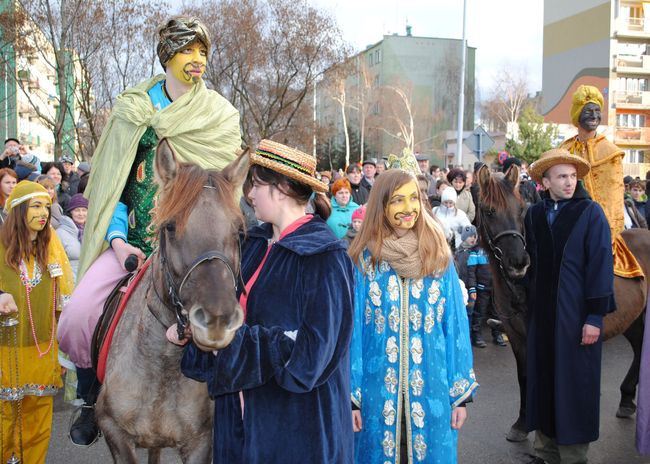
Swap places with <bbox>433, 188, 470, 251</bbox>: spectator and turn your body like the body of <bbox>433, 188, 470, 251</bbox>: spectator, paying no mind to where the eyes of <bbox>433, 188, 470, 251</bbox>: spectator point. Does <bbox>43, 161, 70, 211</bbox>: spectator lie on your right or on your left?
on your right

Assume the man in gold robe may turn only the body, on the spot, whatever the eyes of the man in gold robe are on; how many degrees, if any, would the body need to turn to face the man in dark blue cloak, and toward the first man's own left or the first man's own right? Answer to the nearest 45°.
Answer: approximately 45° to the first man's own left

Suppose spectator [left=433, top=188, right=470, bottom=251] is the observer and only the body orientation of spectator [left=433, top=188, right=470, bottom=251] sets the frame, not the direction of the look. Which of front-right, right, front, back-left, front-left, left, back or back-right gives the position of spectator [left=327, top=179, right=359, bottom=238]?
right

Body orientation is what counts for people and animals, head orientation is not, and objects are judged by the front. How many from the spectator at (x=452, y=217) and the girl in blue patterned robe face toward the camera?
2

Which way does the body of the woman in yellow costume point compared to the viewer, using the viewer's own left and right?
facing the viewer and to the right of the viewer

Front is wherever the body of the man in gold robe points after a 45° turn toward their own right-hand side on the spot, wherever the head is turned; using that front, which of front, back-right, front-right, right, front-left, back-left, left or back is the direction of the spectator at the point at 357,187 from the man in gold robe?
front-right

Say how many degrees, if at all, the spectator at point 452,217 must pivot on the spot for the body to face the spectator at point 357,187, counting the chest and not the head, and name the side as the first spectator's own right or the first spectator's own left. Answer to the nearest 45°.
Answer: approximately 135° to the first spectator's own right

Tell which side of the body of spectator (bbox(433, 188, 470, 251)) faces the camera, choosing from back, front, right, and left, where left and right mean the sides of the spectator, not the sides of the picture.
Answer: front

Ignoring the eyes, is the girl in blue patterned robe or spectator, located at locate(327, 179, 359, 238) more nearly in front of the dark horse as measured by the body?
the girl in blue patterned robe

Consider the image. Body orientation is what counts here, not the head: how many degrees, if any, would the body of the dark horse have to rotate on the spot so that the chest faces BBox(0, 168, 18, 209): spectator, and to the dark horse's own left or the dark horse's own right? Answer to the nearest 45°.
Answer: approximately 45° to the dark horse's own right

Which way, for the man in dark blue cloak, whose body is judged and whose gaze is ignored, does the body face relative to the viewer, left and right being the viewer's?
facing the viewer and to the left of the viewer

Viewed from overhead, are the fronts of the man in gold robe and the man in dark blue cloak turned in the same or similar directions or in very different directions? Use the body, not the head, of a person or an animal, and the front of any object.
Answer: same or similar directions

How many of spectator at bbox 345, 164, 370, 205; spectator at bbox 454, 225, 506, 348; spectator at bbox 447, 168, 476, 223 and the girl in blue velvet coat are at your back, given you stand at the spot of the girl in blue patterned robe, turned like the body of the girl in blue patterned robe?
3

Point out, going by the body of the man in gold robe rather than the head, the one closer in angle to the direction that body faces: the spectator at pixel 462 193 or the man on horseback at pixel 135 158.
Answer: the man on horseback

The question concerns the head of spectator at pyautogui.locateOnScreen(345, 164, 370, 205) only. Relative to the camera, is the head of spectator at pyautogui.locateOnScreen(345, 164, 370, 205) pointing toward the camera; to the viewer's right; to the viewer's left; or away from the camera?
toward the camera

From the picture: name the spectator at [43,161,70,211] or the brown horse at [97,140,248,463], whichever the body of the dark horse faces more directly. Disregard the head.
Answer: the brown horse

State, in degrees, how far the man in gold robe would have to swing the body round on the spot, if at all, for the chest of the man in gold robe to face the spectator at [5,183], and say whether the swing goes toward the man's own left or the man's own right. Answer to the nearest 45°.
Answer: approximately 45° to the man's own right

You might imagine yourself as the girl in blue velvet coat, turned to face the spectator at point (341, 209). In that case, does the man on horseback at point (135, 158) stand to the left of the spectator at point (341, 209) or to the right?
left
